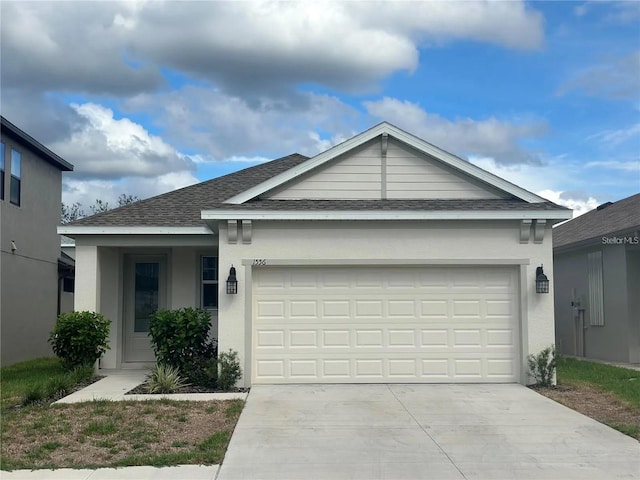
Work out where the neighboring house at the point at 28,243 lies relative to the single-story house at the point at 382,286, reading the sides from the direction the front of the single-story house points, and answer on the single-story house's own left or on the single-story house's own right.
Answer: on the single-story house's own right

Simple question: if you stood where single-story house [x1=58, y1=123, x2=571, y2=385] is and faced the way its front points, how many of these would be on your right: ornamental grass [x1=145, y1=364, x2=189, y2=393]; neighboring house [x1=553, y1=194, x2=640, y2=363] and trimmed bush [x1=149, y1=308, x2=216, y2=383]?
2

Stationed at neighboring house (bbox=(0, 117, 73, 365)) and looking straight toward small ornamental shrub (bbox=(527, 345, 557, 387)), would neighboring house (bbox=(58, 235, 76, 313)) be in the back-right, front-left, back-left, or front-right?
back-left

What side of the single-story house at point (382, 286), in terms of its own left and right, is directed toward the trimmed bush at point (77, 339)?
right

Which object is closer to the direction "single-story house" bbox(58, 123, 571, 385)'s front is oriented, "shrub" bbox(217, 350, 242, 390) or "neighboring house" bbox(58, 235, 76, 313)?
the shrub

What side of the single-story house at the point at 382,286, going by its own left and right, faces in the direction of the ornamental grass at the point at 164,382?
right

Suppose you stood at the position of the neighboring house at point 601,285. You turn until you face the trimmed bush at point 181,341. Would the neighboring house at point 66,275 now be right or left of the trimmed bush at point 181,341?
right

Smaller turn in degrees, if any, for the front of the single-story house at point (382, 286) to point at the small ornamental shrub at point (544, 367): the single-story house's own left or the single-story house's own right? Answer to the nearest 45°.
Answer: approximately 90° to the single-story house's own left

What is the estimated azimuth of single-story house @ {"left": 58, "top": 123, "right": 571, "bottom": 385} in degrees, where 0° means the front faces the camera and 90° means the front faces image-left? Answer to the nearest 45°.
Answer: approximately 0°

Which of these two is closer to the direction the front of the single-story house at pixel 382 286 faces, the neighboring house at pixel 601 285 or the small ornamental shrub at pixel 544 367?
the small ornamental shrub

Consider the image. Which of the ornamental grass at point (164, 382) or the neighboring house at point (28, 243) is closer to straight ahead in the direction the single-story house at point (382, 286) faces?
the ornamental grass

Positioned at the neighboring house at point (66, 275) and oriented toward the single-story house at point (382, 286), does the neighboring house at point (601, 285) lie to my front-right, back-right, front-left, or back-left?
front-left
